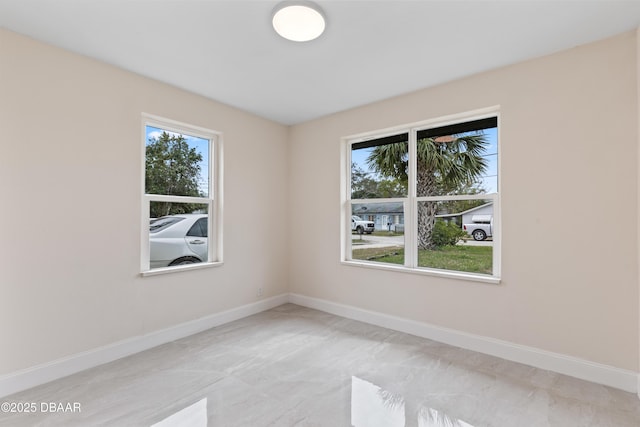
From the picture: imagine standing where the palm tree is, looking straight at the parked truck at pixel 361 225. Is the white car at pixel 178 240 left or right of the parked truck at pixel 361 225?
left

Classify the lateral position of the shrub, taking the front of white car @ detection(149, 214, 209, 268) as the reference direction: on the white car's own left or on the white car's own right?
on the white car's own right
